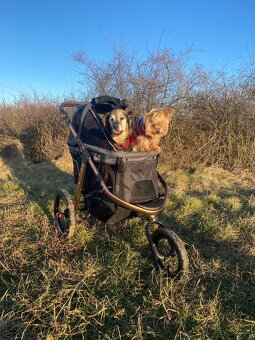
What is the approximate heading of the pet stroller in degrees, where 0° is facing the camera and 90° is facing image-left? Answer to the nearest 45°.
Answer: approximately 315°

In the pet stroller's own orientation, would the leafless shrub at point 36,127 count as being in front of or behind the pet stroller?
behind
